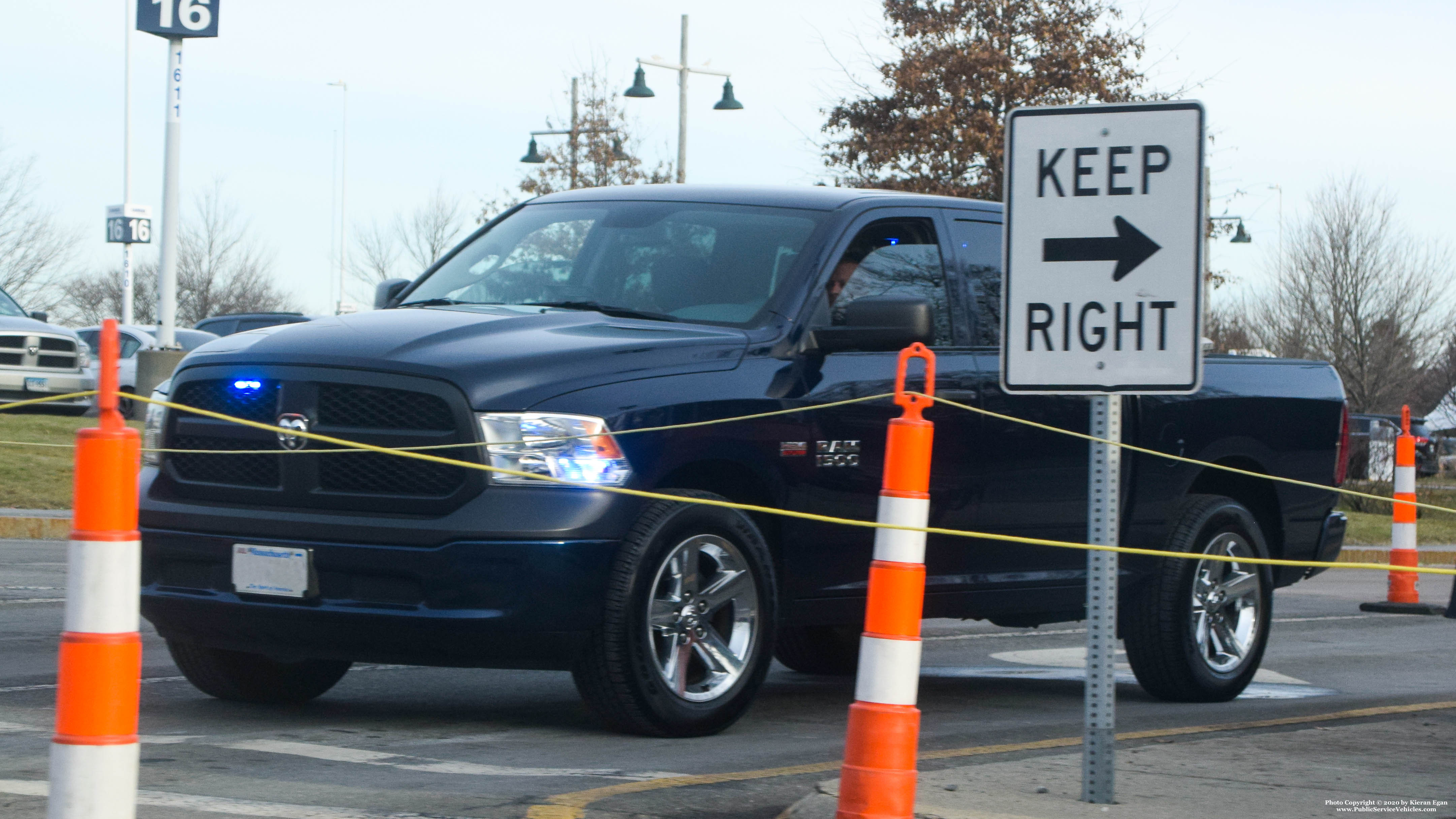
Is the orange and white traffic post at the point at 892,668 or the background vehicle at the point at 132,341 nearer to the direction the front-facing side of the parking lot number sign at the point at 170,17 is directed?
the orange and white traffic post

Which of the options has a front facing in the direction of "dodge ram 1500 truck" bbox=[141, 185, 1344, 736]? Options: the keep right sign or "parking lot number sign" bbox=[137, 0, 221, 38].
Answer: the parking lot number sign

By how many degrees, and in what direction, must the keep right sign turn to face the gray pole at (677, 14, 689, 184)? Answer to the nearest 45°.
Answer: approximately 180°

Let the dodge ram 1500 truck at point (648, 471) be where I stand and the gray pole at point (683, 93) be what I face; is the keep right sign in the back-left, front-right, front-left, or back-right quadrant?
back-right

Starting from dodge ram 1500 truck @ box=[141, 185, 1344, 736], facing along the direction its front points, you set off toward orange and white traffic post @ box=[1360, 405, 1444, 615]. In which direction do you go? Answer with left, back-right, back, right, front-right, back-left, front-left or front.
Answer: back

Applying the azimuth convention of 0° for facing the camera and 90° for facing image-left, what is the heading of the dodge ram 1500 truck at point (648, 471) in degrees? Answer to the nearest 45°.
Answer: approximately 45°

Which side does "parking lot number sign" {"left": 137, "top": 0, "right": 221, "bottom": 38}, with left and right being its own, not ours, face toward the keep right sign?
front

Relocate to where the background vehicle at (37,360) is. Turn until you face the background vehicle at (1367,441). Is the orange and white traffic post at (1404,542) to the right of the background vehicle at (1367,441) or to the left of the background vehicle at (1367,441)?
right

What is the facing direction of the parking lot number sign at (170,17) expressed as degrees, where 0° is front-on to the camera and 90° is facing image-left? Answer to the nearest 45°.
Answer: approximately 0°

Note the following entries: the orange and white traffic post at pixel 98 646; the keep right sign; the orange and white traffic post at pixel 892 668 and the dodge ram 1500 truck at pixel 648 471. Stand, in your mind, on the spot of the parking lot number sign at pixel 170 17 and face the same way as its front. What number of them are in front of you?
4

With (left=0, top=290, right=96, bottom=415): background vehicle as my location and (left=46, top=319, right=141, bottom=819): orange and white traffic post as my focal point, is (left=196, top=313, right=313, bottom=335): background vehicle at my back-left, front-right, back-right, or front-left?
back-left

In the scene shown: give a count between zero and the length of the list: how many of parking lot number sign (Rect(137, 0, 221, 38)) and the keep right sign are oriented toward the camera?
2
